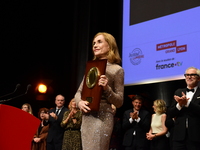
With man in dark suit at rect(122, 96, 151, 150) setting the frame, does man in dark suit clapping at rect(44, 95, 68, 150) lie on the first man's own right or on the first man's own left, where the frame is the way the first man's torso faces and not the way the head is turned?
on the first man's own right

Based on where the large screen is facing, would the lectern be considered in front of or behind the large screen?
in front

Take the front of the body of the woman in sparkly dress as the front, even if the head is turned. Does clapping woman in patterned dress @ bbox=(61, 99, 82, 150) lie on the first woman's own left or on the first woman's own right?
on the first woman's own right

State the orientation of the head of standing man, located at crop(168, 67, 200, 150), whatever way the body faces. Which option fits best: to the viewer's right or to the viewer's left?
to the viewer's left

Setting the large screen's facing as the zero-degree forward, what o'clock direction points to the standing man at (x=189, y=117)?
The standing man is roughly at 10 o'clock from the large screen.
